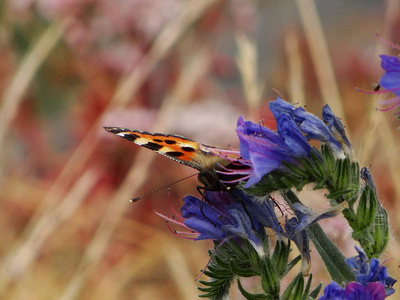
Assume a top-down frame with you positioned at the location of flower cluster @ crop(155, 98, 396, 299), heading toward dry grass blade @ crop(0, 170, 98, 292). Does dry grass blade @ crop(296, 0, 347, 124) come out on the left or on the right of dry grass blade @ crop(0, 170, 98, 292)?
right

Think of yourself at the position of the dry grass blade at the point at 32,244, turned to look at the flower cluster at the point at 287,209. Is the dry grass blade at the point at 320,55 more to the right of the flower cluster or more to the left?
left

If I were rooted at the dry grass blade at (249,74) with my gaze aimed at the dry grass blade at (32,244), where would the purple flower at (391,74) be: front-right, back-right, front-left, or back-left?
back-left

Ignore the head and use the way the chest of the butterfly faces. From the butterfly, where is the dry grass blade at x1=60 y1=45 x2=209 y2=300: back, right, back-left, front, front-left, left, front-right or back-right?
back

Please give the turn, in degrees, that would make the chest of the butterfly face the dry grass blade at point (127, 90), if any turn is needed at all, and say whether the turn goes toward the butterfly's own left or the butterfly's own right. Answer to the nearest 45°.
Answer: approximately 180°

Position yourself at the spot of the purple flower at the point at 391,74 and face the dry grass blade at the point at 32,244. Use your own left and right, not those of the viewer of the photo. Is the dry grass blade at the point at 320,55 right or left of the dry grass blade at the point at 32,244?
right
